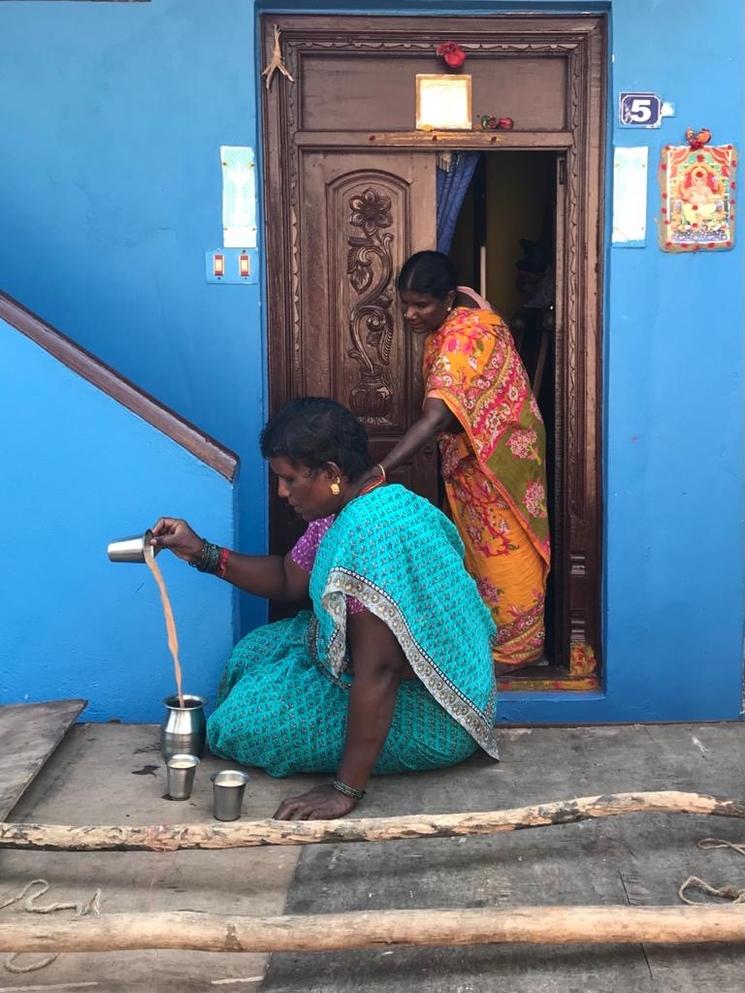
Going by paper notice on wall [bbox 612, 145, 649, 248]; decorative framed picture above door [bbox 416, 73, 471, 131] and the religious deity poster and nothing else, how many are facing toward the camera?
3

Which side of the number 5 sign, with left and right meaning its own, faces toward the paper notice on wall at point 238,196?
right

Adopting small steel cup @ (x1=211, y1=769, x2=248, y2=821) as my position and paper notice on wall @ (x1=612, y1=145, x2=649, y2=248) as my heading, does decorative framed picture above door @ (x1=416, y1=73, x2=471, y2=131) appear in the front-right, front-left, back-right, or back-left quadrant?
front-left

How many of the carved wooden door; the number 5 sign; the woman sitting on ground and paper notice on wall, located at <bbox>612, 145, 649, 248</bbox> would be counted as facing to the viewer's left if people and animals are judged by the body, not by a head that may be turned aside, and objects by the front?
1

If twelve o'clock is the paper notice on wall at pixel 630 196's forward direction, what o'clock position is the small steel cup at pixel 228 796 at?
The small steel cup is roughly at 1 o'clock from the paper notice on wall.

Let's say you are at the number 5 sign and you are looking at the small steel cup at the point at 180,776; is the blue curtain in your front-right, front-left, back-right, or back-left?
front-right

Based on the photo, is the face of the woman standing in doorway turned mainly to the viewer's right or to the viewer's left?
to the viewer's left

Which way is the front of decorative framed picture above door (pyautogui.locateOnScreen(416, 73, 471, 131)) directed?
toward the camera

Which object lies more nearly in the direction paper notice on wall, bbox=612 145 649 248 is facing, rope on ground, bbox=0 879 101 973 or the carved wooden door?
the rope on ground

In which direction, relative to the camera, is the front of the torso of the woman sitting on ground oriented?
to the viewer's left

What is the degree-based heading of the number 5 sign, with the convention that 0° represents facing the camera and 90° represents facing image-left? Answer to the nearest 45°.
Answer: approximately 0°

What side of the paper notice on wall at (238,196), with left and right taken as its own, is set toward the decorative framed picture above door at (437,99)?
left

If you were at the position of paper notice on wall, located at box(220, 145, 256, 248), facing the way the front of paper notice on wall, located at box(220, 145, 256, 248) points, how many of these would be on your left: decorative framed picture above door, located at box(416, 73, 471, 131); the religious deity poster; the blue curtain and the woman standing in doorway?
4

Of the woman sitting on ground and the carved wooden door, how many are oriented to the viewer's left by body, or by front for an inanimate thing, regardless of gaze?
1

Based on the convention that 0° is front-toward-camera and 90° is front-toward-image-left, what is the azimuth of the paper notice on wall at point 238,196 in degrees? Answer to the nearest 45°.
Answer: approximately 0°

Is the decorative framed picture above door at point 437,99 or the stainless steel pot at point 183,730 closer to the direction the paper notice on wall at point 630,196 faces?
the stainless steel pot

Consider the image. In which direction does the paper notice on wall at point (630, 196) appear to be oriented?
toward the camera

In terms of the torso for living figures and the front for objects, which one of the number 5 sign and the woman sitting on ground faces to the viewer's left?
the woman sitting on ground
